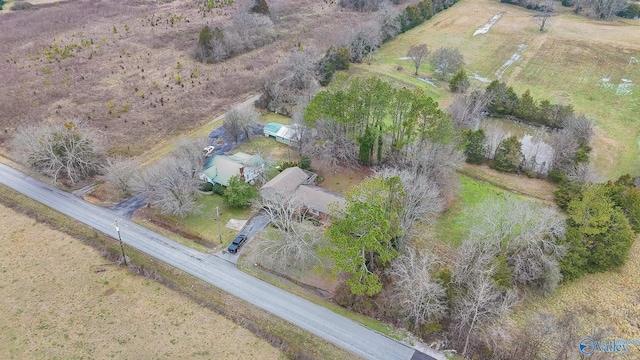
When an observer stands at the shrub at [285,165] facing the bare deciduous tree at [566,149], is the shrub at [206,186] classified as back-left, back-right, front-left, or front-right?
back-right

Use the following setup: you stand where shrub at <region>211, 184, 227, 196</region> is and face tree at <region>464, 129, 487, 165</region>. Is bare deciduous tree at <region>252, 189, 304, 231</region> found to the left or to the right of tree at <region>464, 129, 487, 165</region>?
right

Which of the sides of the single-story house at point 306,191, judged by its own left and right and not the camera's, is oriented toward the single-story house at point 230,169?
right

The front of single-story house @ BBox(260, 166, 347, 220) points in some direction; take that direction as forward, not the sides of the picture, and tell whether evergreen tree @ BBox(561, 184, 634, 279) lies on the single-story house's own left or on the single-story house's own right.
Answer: on the single-story house's own left

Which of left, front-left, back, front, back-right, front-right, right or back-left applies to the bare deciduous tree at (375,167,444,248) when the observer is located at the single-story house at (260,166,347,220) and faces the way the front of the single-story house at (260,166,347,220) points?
left

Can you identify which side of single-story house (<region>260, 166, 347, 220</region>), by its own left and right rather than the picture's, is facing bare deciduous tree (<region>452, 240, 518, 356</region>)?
left

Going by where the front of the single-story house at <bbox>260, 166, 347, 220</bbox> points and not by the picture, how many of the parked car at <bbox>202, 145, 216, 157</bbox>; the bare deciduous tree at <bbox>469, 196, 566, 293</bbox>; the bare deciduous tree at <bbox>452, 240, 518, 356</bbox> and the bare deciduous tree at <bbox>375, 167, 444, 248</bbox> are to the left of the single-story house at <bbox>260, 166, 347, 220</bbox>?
3

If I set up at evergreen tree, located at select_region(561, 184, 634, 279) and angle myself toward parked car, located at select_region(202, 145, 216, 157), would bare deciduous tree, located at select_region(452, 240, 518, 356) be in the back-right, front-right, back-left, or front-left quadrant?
front-left

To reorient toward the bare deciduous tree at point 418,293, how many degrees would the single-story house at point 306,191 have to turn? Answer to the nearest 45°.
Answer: approximately 90° to its left

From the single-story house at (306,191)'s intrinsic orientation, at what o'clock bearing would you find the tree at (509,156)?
The tree is roughly at 7 o'clock from the single-story house.

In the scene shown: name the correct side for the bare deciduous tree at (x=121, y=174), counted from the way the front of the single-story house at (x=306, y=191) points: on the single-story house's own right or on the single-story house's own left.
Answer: on the single-story house's own right

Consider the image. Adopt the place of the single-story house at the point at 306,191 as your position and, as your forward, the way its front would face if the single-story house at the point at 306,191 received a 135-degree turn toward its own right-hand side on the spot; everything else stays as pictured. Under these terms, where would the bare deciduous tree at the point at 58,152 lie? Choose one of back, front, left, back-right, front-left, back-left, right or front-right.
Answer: left

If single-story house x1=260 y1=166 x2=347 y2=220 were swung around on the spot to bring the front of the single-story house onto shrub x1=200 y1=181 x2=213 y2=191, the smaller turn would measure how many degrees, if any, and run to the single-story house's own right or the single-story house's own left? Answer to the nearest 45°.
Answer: approximately 45° to the single-story house's own right

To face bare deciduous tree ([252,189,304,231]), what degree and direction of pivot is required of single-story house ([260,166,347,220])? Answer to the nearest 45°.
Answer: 0° — it already faces it

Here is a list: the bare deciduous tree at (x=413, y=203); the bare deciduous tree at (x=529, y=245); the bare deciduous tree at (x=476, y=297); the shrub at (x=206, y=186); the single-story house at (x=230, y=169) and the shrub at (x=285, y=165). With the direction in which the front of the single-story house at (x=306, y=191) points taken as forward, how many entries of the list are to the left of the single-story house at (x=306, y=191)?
3

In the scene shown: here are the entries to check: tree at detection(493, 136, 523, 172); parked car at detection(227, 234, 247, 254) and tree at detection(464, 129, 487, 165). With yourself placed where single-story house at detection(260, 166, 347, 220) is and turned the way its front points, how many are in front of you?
1

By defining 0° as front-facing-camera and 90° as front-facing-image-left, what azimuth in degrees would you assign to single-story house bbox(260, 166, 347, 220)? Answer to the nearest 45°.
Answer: approximately 45°
